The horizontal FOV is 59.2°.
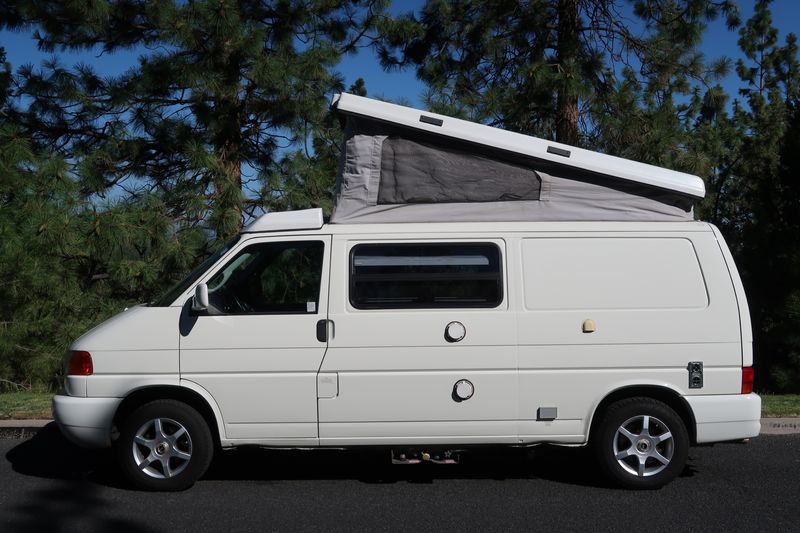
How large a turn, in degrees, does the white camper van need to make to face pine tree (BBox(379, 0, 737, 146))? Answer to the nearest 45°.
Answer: approximately 90° to its right

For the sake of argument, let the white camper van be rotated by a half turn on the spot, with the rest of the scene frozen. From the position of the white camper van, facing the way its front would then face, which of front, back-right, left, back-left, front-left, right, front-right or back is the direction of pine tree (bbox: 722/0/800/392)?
front-left

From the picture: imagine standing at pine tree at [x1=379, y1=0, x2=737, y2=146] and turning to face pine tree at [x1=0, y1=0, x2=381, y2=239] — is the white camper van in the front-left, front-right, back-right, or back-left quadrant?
front-left

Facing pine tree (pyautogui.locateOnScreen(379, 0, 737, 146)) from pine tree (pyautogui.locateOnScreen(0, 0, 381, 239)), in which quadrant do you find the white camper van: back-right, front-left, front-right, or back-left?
front-right

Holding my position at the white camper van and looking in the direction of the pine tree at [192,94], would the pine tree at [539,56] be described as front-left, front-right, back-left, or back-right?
front-right

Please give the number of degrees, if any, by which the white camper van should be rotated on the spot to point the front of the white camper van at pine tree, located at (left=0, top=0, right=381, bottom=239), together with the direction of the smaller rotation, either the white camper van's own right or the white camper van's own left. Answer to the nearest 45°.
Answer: approximately 45° to the white camper van's own right

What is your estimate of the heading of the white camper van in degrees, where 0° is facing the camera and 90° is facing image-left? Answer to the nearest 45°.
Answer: approximately 90°
